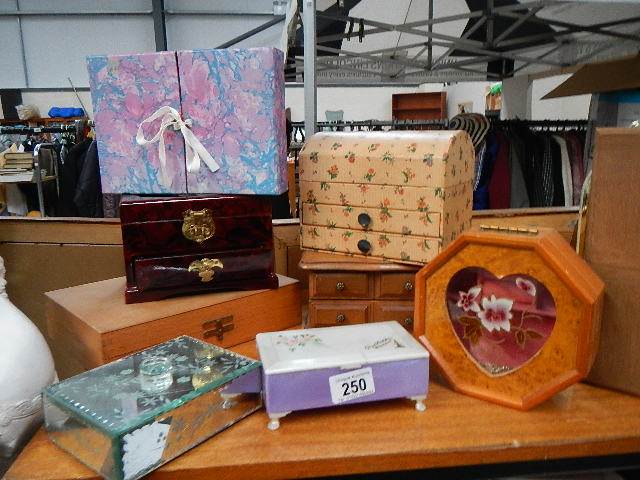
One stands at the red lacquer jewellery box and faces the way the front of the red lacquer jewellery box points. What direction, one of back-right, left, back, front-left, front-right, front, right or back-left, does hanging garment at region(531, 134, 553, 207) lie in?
back-left

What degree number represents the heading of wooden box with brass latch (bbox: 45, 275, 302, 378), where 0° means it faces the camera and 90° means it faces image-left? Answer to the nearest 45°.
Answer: approximately 315°

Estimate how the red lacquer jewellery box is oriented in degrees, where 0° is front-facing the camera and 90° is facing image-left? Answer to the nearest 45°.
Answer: approximately 0°

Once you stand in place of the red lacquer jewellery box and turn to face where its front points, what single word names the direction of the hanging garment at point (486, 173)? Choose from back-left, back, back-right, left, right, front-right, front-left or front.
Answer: back-left

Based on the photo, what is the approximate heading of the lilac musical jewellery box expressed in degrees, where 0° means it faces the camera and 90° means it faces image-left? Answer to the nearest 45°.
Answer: approximately 0°
